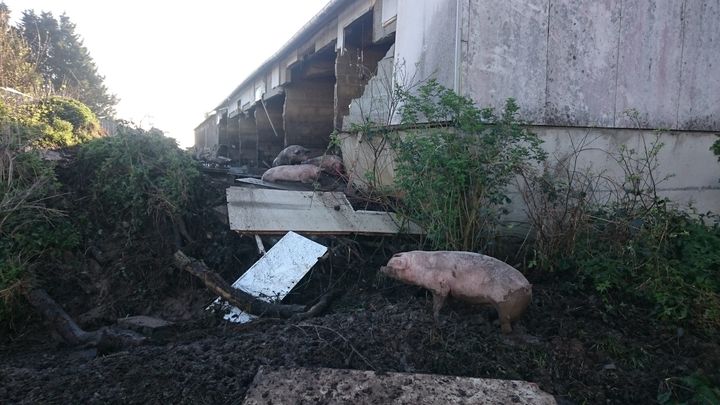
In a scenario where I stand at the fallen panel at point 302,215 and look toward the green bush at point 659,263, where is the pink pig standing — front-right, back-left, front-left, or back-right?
front-right

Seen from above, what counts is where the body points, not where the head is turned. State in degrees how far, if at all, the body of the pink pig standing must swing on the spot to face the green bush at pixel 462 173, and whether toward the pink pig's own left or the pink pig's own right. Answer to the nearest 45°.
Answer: approximately 90° to the pink pig's own right

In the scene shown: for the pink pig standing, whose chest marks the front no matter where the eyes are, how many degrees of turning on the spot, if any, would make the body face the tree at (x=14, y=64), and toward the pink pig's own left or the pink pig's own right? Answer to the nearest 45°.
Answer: approximately 45° to the pink pig's own right

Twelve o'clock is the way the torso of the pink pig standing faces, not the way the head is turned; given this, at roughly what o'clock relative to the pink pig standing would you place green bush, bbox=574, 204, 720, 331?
The green bush is roughly at 5 o'clock from the pink pig standing.

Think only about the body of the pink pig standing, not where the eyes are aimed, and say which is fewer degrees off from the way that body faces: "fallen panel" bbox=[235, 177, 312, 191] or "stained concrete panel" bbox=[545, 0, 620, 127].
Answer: the fallen panel

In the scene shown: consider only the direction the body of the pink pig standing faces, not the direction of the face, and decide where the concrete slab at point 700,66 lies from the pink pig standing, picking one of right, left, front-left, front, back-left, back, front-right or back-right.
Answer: back-right

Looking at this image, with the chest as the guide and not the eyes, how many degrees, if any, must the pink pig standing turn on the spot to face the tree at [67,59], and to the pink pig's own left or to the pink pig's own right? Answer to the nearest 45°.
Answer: approximately 45° to the pink pig's own right

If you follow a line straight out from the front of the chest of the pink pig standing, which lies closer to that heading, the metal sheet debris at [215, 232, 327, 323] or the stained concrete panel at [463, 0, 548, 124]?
the metal sheet debris

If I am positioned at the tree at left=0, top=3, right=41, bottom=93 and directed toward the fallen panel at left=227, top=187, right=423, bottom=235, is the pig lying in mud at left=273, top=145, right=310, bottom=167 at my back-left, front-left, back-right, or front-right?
front-left

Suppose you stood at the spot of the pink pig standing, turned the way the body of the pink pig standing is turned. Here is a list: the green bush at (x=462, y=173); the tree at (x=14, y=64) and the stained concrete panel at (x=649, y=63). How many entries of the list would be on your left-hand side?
0

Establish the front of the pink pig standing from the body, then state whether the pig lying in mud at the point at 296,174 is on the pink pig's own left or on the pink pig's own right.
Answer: on the pink pig's own right

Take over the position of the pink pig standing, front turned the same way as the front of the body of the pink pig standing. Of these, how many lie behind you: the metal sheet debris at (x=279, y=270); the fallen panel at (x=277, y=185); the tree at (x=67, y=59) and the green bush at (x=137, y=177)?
0

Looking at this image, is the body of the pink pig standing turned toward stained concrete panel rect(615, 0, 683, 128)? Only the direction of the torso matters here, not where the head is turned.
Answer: no

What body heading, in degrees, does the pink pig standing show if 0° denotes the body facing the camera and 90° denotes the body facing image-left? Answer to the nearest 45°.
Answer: approximately 90°

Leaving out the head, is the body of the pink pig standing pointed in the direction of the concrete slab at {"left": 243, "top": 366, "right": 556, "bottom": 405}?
no

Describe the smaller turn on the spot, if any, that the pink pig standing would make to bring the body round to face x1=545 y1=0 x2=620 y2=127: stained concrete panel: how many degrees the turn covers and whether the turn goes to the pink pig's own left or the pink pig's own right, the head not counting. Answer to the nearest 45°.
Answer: approximately 135° to the pink pig's own right

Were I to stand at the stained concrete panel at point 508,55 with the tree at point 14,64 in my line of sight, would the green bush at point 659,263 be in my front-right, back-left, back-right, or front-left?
back-left

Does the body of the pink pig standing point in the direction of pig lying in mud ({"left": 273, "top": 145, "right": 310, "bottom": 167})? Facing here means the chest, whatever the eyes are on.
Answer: no
